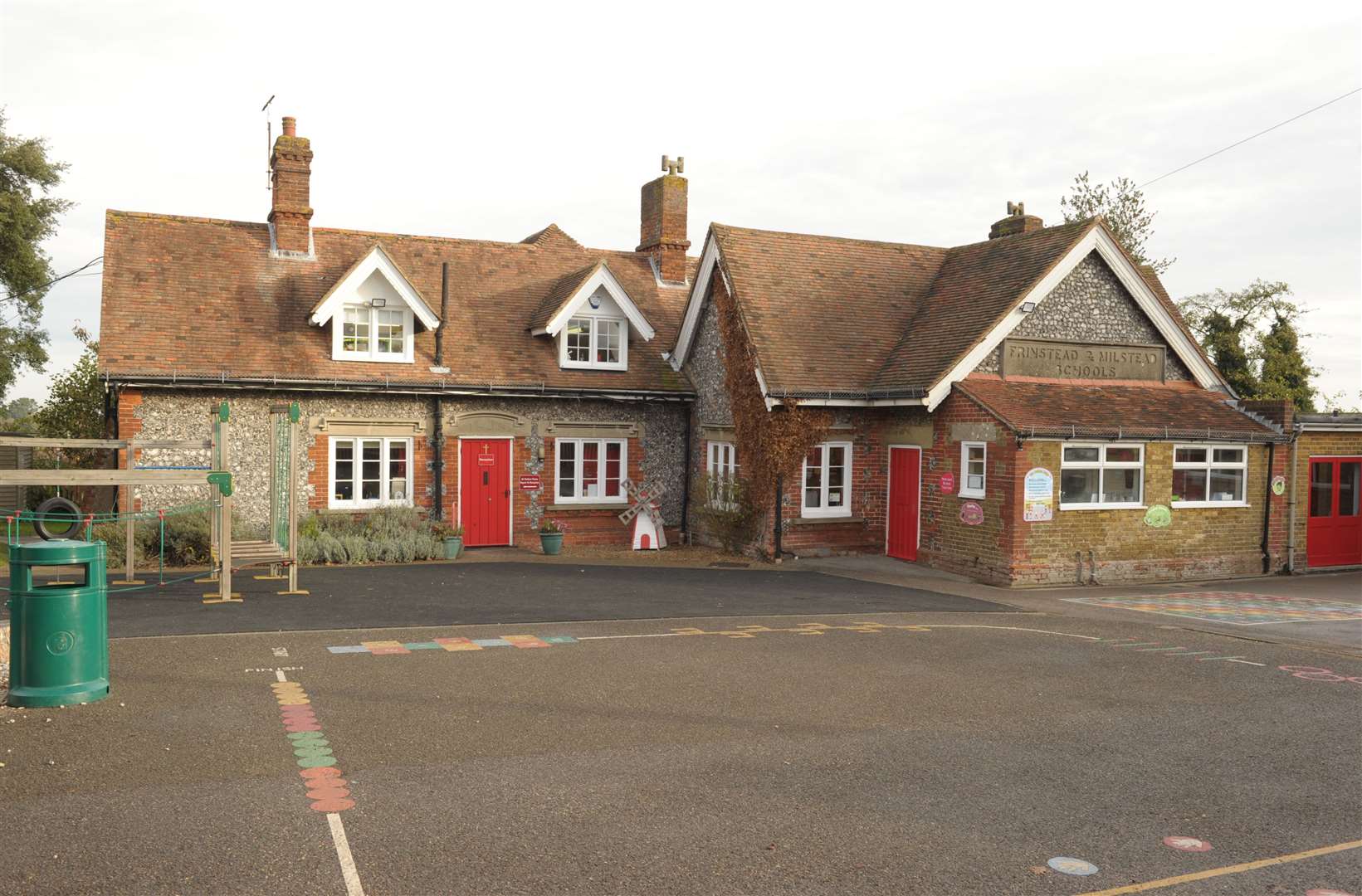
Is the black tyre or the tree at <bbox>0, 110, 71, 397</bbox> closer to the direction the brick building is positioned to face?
the black tyre

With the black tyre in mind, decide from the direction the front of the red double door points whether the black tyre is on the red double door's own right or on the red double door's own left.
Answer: on the red double door's own right

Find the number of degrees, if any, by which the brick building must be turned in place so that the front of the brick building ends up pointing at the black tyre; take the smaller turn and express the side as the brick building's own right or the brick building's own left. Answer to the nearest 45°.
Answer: approximately 90° to the brick building's own right

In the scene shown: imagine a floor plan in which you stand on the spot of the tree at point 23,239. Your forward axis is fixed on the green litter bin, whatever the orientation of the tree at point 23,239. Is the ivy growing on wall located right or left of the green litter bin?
left

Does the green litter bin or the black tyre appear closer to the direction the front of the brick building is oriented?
the green litter bin

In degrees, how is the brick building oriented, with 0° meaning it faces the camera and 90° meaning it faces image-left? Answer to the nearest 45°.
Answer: approximately 0°

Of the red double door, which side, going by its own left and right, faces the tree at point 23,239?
right

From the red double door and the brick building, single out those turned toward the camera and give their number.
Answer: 2

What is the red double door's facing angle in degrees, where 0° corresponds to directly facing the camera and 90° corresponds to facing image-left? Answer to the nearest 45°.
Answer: approximately 0°
